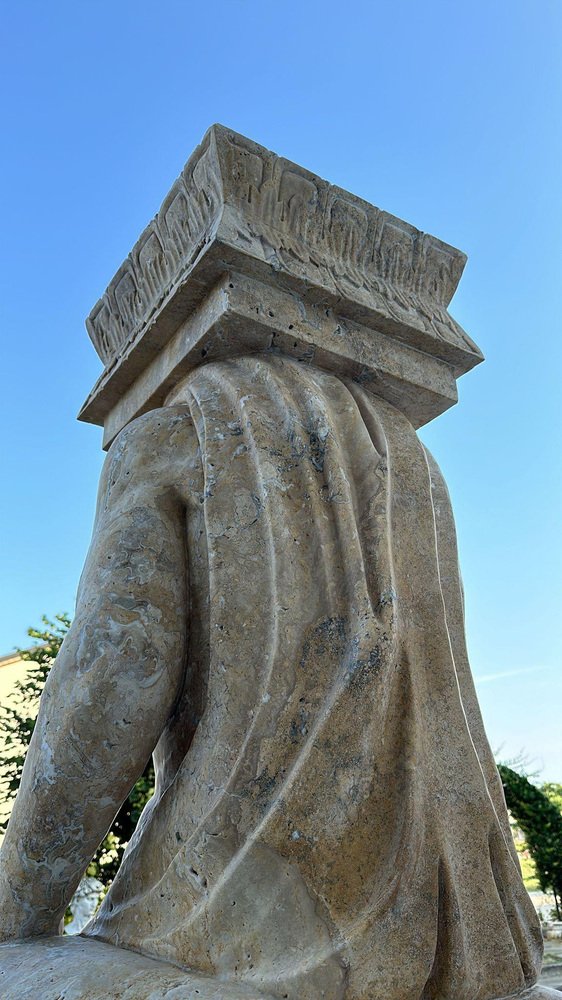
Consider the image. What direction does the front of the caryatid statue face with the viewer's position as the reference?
facing away from the viewer and to the left of the viewer

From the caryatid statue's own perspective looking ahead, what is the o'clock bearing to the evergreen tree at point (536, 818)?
The evergreen tree is roughly at 2 o'clock from the caryatid statue.
